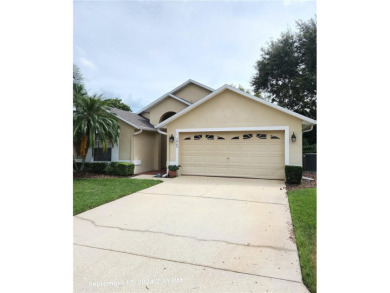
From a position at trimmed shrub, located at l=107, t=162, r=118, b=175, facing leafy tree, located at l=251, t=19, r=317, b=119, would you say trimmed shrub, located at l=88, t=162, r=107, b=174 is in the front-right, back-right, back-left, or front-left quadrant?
back-left

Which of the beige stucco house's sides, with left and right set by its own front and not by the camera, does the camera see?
front

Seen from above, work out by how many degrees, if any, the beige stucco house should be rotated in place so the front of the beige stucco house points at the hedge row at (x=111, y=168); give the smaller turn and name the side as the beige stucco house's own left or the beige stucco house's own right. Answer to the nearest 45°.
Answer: approximately 90° to the beige stucco house's own right

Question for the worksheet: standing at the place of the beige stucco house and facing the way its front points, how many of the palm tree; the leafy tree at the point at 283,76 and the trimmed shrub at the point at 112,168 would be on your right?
2

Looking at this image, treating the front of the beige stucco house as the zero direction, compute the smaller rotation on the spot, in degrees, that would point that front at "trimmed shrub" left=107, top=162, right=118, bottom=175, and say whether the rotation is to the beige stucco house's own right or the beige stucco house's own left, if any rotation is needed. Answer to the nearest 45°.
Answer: approximately 90° to the beige stucco house's own right

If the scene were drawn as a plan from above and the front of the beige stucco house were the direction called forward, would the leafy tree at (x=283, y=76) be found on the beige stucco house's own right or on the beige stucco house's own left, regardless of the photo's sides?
on the beige stucco house's own left

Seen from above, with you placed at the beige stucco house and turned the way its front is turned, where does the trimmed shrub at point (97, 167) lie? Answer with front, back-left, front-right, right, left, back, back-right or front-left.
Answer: right

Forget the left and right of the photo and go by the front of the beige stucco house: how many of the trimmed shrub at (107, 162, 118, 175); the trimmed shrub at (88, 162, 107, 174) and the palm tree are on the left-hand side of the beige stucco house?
0

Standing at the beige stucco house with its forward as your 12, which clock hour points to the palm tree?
The palm tree is roughly at 3 o'clock from the beige stucco house.

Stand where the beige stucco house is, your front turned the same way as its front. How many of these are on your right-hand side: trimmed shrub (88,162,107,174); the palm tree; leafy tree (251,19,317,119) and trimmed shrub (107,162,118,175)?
3
